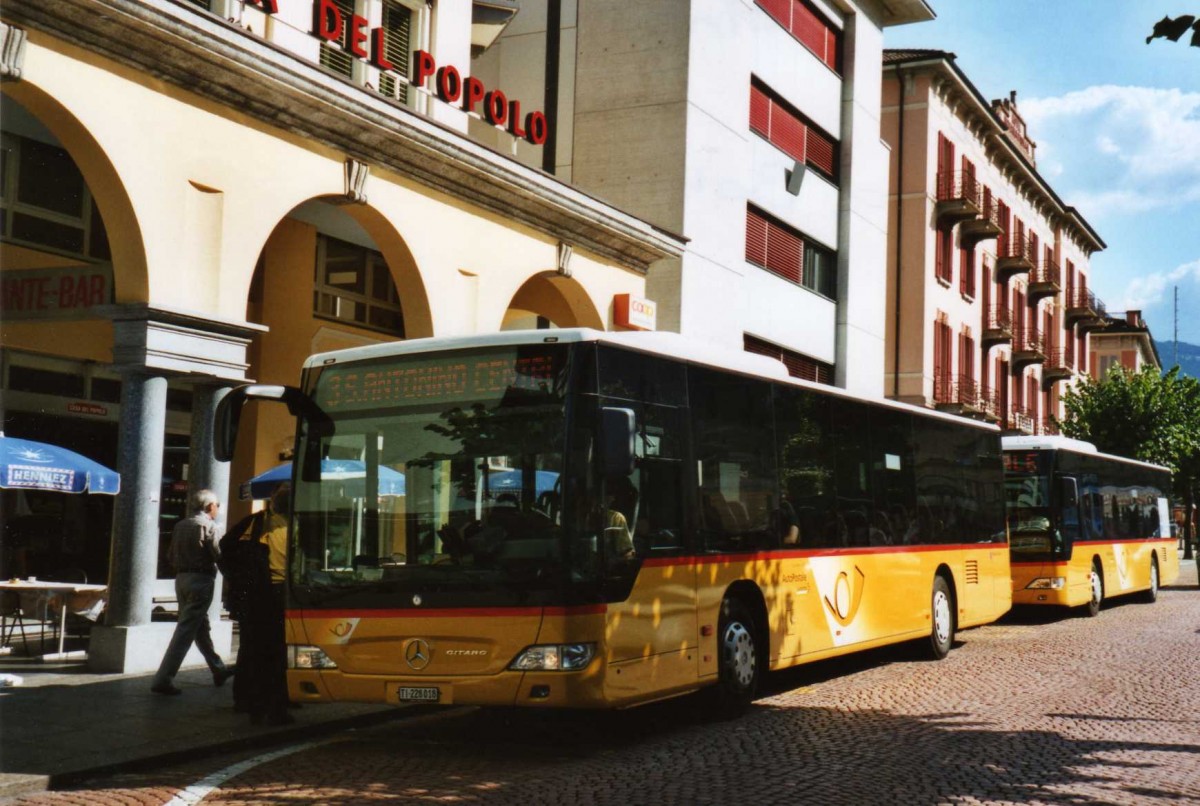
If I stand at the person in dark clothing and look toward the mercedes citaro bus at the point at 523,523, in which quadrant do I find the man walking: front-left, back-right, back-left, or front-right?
back-left

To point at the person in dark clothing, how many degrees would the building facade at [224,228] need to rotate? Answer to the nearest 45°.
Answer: approximately 45° to its right

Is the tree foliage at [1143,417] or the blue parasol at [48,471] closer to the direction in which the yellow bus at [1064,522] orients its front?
the blue parasol

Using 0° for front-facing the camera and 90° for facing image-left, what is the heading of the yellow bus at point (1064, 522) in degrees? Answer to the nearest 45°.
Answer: approximately 45°

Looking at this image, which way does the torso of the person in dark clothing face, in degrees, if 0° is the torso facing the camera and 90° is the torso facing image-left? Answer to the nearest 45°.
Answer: approximately 225°

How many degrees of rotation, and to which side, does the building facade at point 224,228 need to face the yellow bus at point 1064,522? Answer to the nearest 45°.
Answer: approximately 45° to its left

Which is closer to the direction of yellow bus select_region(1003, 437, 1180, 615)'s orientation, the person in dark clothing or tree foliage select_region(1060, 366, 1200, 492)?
the person in dark clothing

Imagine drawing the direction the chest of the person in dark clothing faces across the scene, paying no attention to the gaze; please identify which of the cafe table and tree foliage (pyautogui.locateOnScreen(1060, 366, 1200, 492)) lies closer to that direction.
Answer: the tree foliage

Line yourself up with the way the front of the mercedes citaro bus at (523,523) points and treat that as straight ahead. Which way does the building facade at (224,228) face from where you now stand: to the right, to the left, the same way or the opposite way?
to the left

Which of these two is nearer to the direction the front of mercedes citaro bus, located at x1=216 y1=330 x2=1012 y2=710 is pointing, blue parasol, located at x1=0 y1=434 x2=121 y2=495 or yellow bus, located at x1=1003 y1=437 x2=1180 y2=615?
the blue parasol

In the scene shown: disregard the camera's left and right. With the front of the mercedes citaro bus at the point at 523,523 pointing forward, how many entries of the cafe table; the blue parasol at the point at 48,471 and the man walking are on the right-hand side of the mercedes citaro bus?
3

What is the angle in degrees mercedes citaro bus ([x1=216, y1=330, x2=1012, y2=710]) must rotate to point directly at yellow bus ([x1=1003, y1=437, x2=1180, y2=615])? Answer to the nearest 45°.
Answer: approximately 180°

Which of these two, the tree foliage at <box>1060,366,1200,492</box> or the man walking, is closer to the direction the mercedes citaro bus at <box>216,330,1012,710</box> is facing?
the man walking

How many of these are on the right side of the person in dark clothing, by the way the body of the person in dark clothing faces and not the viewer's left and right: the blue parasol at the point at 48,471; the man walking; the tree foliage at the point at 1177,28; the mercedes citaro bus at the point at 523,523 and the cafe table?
2

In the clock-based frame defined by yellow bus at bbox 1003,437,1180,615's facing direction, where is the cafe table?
The cafe table is roughly at 12 o'clock from the yellow bus.

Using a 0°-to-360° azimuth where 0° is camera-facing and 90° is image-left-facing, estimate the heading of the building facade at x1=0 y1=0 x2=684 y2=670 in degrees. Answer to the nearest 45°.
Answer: approximately 315°
